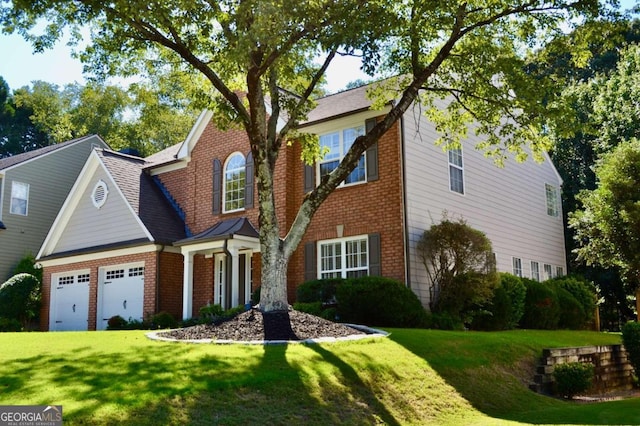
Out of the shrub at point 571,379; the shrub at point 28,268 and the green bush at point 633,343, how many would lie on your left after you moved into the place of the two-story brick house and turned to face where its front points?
2

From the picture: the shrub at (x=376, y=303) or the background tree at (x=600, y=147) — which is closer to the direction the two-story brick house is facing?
the shrub

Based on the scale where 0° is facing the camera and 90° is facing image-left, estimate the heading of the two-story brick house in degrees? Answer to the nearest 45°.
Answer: approximately 45°

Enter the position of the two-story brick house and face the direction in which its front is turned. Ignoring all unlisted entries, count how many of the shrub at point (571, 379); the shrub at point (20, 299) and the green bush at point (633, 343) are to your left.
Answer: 2

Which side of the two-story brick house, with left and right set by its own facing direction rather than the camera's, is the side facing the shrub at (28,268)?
right

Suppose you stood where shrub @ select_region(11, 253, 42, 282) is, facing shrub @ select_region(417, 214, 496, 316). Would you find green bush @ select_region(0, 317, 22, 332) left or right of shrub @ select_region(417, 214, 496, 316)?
right

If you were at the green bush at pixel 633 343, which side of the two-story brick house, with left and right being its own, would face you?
left

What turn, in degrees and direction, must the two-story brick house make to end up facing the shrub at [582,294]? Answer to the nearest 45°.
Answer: approximately 135° to its left

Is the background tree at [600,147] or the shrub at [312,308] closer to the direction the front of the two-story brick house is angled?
the shrub

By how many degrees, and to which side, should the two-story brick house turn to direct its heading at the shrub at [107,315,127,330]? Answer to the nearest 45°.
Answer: approximately 45° to its right

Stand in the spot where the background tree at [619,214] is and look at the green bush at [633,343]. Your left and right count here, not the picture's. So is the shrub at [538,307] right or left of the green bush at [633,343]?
right

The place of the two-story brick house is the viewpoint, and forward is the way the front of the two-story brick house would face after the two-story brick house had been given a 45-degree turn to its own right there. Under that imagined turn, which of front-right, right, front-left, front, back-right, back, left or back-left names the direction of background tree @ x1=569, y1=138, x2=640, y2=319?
back

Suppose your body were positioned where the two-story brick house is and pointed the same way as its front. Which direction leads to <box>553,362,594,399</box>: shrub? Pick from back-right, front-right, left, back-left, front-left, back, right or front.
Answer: left
